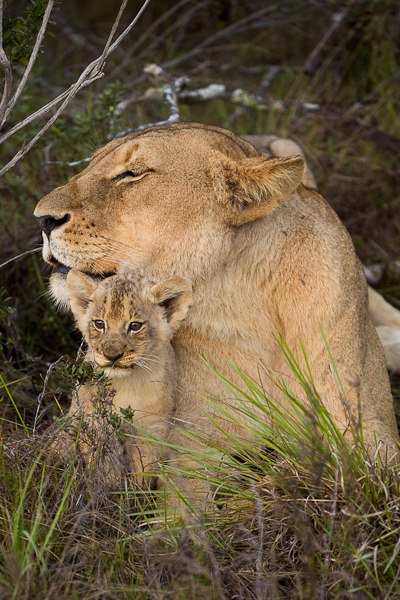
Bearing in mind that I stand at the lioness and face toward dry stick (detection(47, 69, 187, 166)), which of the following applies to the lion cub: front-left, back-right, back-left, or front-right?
back-left

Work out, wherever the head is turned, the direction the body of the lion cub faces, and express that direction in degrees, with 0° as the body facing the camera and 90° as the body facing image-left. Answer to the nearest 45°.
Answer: approximately 45°

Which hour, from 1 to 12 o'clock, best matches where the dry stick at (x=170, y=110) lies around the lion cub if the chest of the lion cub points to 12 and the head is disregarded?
The dry stick is roughly at 5 o'clock from the lion cub.
